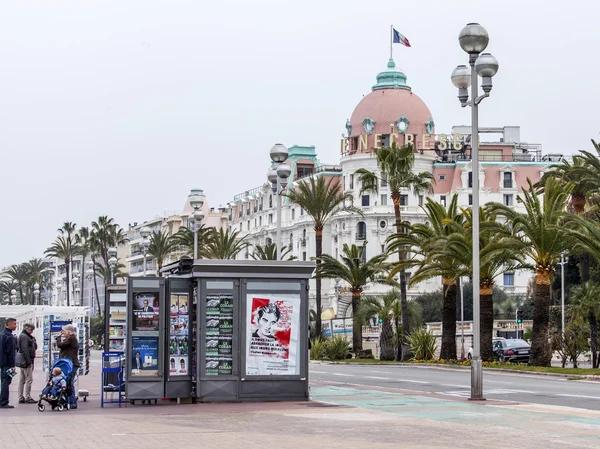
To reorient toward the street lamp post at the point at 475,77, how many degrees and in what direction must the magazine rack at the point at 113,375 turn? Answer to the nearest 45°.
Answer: approximately 90° to its left

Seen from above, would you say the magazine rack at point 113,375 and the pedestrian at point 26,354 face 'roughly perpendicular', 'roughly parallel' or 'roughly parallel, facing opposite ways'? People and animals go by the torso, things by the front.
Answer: roughly perpendicular

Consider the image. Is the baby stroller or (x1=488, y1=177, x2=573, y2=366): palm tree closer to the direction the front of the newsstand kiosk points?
the baby stroller

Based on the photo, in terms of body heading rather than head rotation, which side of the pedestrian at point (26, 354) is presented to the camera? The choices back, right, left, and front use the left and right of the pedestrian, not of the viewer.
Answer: right

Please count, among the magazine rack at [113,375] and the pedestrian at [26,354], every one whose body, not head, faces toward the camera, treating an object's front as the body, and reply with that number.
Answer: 1

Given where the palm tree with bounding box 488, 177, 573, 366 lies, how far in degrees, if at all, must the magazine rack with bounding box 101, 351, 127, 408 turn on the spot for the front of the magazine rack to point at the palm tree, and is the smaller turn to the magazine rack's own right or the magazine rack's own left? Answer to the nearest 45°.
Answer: approximately 135° to the magazine rack's own left
